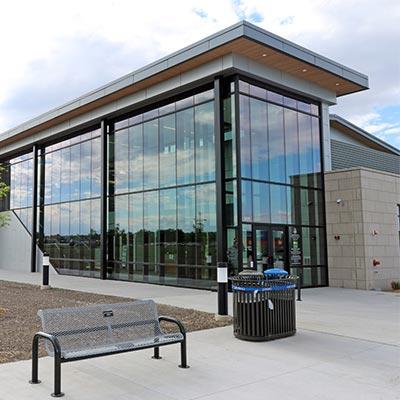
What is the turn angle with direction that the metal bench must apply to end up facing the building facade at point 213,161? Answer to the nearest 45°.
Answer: approximately 135° to its left

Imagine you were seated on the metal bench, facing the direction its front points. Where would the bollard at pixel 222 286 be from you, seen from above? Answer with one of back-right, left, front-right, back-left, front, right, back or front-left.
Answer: left

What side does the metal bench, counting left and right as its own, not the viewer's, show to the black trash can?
left

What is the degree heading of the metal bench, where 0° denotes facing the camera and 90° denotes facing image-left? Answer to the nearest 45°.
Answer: approximately 315°

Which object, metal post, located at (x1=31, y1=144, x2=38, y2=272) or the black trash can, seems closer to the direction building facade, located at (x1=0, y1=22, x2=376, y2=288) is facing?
the black trash can

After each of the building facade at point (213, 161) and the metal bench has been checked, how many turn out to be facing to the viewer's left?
0

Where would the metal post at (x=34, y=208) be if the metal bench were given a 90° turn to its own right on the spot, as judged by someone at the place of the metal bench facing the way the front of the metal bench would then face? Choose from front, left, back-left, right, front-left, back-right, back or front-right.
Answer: back-right

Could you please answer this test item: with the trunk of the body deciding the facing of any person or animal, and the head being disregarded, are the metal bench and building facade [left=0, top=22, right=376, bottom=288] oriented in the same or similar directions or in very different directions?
same or similar directions

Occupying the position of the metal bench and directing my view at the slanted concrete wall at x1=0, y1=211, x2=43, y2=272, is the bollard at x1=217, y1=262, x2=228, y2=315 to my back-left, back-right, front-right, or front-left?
front-right

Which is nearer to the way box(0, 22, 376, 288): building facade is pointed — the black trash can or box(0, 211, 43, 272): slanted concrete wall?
the black trash can
